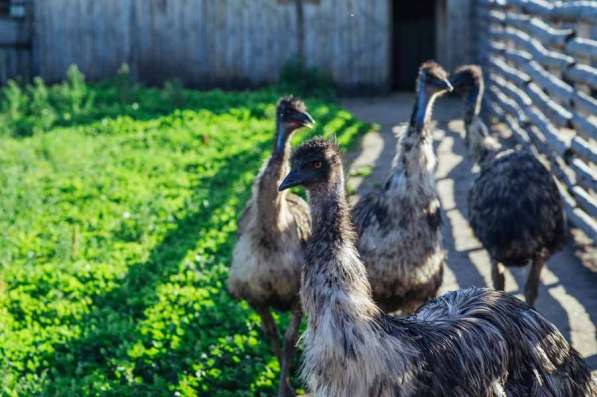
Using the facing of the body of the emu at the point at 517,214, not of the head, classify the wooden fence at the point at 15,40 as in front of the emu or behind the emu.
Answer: in front

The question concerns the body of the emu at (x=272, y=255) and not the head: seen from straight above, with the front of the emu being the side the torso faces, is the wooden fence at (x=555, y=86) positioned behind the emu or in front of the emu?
behind

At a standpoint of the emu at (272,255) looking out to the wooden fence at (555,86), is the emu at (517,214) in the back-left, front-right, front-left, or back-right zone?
front-right

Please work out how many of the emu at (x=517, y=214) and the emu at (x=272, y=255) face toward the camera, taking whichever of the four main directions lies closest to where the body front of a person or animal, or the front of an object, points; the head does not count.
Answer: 1

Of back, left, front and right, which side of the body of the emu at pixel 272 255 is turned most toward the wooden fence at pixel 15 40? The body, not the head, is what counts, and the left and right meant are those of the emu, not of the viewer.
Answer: back

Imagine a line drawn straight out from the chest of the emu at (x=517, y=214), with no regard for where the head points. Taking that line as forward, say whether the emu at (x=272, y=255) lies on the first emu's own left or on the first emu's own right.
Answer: on the first emu's own left

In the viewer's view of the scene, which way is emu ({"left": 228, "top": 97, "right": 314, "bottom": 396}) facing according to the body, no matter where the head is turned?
toward the camera
